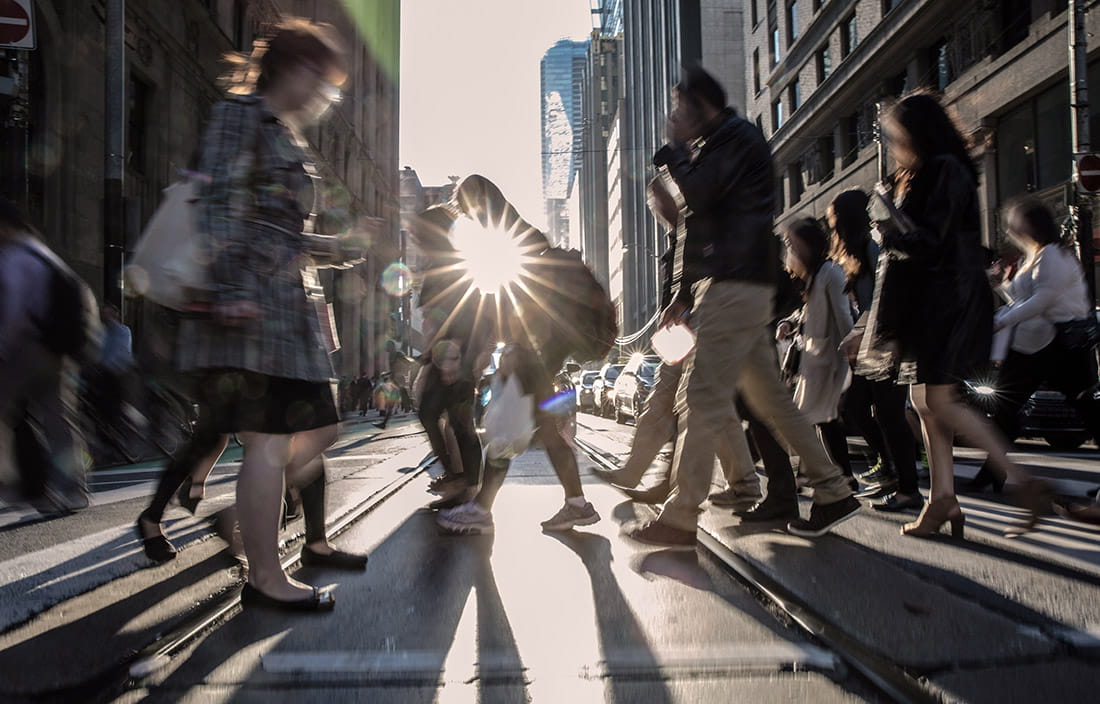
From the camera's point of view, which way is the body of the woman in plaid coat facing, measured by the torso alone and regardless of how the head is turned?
to the viewer's right

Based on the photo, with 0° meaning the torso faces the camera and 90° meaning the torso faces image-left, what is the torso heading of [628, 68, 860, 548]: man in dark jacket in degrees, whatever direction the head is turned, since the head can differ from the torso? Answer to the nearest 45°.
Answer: approximately 90°

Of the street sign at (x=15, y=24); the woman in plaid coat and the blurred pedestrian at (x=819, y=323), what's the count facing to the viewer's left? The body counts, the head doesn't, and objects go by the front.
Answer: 1

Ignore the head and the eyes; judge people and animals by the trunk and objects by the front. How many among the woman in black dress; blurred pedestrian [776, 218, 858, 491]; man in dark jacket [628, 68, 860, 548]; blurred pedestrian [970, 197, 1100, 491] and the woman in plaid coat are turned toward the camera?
0

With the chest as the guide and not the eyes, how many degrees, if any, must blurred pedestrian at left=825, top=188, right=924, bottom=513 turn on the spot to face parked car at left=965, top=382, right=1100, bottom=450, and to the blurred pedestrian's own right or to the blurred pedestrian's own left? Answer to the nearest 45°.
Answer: approximately 90° to the blurred pedestrian's own right

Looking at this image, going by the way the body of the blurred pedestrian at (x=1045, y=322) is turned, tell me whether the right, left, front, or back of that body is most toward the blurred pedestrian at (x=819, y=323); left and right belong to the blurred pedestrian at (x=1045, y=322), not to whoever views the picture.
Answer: front

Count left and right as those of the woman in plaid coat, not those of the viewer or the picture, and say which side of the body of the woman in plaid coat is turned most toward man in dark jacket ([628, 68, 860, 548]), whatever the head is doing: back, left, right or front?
front

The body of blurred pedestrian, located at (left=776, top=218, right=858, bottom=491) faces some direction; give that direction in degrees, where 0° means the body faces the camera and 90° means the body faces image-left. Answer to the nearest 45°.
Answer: approximately 90°

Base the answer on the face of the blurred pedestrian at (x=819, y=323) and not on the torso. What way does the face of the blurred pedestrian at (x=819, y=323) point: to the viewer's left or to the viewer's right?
to the viewer's left

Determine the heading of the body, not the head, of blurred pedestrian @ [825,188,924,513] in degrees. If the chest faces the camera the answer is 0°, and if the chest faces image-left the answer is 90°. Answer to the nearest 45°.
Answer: approximately 90°

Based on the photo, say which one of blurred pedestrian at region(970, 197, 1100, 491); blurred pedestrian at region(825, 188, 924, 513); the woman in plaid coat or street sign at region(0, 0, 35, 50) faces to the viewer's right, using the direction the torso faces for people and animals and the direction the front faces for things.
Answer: the woman in plaid coat

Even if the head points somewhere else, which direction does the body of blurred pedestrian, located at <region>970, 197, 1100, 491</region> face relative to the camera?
to the viewer's left

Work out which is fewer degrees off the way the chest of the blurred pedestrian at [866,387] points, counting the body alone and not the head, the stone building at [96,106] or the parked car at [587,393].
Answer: the stone building

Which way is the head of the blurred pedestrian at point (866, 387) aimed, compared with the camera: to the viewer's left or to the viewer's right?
to the viewer's left

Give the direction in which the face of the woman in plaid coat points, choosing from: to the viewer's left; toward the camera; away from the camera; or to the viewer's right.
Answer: to the viewer's right
